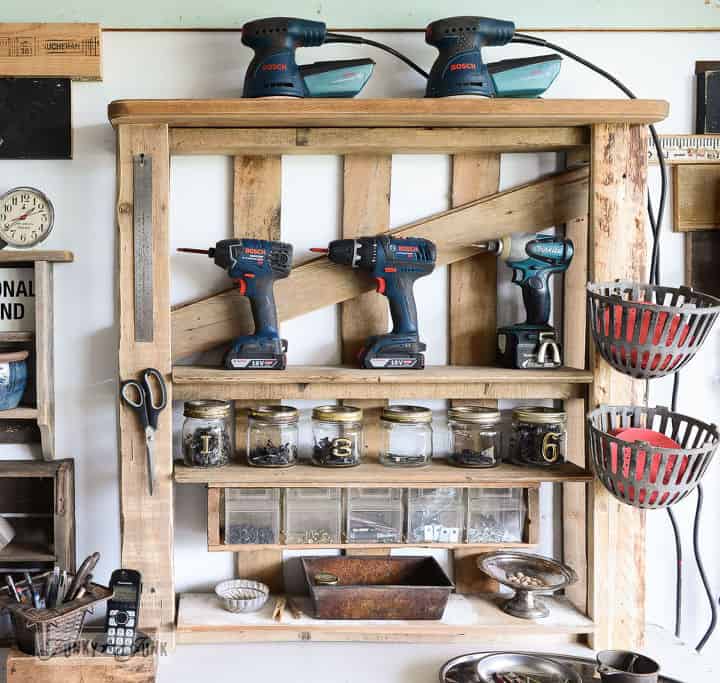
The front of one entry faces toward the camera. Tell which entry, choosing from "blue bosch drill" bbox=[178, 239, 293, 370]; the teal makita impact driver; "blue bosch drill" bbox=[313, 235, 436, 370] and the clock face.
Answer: the clock face

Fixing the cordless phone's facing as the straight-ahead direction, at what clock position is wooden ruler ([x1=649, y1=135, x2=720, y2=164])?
The wooden ruler is roughly at 9 o'clock from the cordless phone.

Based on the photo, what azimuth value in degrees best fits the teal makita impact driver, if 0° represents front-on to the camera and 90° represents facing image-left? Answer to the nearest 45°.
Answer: approximately 90°

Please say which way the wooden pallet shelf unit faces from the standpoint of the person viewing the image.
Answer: facing the viewer

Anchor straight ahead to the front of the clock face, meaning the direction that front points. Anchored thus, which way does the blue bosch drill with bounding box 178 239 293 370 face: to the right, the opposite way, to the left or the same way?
to the right

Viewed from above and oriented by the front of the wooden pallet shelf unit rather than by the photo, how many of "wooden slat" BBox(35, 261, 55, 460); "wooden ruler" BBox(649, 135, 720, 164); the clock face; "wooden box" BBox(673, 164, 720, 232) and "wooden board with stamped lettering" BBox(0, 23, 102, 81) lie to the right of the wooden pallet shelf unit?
3

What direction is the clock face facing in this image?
toward the camera

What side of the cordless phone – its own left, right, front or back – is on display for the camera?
front

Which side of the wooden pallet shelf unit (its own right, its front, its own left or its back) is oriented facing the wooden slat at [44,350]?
right

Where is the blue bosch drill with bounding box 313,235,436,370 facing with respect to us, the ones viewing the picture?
facing to the left of the viewer

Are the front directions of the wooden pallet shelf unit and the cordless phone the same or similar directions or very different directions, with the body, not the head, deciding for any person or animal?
same or similar directions

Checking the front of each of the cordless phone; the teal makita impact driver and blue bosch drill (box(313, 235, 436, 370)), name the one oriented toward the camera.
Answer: the cordless phone

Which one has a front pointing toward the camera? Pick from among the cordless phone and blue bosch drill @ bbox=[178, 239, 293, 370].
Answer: the cordless phone
